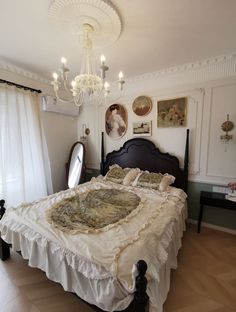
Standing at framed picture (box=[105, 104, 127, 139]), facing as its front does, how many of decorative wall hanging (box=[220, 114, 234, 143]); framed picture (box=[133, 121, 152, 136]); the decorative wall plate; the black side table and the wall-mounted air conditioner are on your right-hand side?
1

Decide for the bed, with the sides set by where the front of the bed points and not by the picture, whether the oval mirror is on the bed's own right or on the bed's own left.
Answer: on the bed's own right

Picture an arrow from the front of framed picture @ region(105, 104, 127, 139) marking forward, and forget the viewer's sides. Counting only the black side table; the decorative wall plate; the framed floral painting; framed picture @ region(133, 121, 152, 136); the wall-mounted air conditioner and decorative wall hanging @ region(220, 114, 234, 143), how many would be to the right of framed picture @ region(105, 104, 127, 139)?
1

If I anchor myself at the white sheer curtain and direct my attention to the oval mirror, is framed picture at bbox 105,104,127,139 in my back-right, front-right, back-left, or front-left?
front-right

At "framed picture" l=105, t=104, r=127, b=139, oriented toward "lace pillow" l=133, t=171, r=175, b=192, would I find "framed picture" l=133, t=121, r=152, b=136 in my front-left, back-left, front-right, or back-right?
front-left

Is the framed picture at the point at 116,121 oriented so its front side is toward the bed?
yes

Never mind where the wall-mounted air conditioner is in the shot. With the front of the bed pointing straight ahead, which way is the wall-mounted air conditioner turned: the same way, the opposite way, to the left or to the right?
to the left

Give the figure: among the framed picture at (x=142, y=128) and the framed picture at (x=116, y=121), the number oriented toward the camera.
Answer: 2

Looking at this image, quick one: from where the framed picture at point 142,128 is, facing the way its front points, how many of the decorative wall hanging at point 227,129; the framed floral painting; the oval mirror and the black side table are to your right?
1

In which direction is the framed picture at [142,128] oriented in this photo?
toward the camera

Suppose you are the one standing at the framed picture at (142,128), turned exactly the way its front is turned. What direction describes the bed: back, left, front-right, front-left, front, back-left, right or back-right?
front

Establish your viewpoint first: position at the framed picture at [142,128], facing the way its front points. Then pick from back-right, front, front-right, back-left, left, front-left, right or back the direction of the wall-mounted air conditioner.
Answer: right

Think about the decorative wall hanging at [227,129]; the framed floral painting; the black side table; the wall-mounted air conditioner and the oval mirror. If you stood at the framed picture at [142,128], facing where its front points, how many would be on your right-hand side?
2

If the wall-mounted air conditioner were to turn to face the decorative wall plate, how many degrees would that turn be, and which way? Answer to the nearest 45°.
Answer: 0° — it already faces it

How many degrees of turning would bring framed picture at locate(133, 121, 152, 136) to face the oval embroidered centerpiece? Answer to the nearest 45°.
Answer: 0° — it already faces it

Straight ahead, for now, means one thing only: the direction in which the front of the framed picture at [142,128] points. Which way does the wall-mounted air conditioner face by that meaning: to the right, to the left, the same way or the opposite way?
to the left

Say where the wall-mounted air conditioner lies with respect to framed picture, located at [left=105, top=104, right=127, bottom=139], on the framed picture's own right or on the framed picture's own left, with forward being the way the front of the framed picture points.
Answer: on the framed picture's own right

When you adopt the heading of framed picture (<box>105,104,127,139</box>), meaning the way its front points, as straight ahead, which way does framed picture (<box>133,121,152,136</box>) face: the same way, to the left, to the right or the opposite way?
the same way
